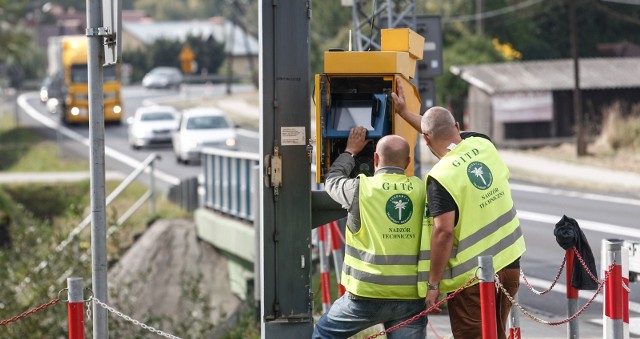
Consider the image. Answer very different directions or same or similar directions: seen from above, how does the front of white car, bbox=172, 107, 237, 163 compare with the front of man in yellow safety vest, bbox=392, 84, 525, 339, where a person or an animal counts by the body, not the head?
very different directions

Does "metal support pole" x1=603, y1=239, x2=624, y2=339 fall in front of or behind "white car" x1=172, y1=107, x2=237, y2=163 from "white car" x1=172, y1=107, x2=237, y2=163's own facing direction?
in front

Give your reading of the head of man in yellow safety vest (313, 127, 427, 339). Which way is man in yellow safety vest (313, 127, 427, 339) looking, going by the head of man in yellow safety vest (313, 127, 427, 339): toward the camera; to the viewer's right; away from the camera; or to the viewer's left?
away from the camera

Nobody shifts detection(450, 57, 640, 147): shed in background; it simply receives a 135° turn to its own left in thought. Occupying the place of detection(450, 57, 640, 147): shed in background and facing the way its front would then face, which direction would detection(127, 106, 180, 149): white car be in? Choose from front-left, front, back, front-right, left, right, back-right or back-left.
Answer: back-left

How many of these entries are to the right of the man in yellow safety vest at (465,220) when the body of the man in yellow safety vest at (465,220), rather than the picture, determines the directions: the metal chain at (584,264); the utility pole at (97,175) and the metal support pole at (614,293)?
2

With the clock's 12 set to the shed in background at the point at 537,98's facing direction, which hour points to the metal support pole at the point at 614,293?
The metal support pole is roughly at 12 o'clock from the shed in background.

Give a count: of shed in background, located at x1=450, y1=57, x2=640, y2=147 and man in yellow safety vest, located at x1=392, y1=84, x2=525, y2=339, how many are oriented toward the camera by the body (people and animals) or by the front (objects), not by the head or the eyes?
1

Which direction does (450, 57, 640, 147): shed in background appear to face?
toward the camera

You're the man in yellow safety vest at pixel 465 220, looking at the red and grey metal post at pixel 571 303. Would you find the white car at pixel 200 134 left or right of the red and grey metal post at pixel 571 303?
left

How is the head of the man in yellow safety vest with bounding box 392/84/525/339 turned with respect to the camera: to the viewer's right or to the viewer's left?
to the viewer's left

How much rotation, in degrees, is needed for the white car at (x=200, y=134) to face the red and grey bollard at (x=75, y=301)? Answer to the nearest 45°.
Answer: approximately 45° to its right

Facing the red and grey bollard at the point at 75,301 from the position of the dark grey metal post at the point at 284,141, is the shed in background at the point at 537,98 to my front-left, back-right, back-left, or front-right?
back-right

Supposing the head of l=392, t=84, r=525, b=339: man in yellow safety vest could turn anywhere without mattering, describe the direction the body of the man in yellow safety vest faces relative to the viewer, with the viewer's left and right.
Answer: facing away from the viewer and to the left of the viewer

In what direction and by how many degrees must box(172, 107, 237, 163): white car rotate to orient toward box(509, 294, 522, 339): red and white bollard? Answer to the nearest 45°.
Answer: approximately 45° to its right

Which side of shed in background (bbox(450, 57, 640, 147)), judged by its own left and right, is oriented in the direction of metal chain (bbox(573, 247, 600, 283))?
front

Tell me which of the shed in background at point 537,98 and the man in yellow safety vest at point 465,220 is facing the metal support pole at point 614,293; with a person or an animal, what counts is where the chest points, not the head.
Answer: the shed in background
